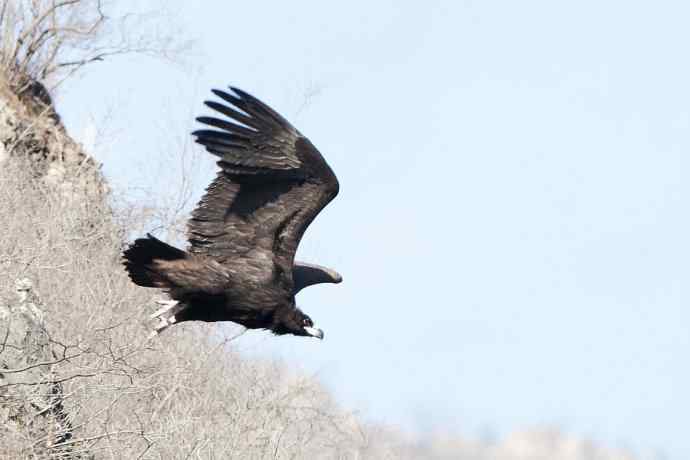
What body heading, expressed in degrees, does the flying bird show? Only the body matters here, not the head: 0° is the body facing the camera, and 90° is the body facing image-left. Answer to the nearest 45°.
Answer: approximately 270°
